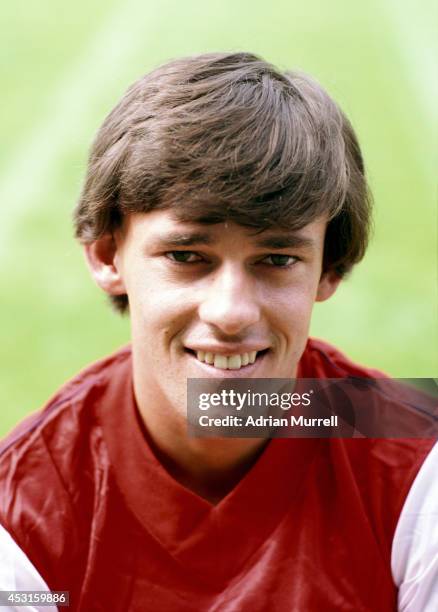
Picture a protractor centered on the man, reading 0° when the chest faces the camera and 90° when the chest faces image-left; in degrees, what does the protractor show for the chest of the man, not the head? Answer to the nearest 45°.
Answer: approximately 0°
